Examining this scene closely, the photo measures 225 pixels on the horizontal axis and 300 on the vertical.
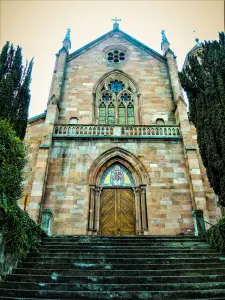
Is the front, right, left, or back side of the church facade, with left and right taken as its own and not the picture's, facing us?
front

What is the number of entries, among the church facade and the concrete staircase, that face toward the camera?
2

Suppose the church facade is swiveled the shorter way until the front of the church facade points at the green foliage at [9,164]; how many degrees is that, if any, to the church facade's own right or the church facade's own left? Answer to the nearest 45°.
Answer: approximately 45° to the church facade's own right

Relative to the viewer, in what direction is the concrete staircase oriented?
toward the camera
